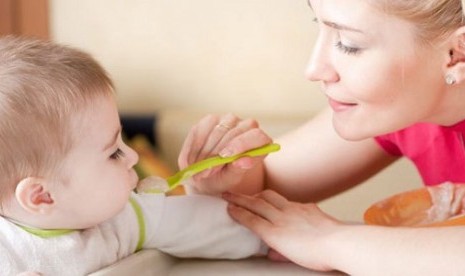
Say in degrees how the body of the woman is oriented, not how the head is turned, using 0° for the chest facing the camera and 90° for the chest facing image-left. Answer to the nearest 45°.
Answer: approximately 90°

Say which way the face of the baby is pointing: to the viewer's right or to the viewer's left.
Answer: to the viewer's right
